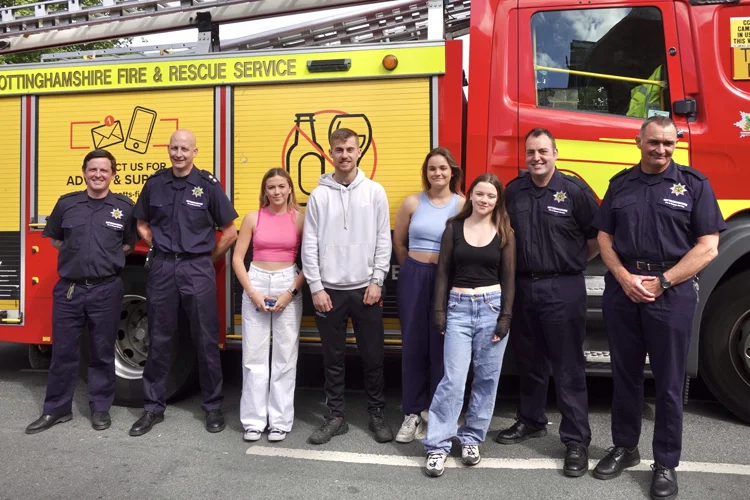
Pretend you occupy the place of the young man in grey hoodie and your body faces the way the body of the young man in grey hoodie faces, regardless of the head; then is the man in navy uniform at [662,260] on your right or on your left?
on your left

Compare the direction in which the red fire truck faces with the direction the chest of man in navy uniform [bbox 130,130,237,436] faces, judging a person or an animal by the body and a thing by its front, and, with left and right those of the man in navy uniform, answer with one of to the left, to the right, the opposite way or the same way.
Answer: to the left

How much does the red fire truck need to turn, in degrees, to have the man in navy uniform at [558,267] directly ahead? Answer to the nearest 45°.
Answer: approximately 45° to its right

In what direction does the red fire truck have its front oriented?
to the viewer's right

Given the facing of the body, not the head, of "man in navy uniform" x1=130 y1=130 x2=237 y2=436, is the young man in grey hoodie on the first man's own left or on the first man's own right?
on the first man's own left
